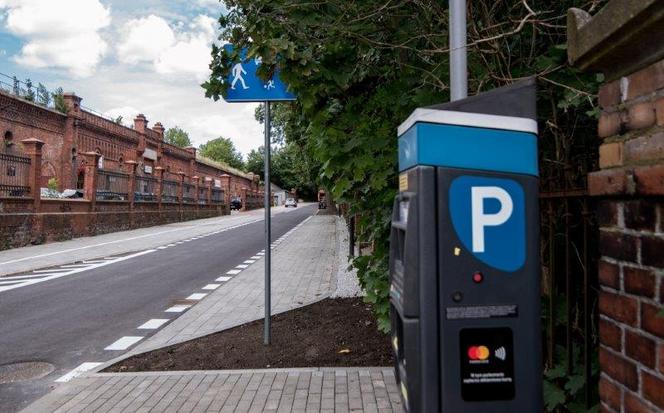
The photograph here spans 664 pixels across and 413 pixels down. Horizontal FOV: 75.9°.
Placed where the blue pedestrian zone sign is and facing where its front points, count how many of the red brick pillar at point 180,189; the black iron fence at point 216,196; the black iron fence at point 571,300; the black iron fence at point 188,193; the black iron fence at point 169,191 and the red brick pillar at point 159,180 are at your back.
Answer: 5

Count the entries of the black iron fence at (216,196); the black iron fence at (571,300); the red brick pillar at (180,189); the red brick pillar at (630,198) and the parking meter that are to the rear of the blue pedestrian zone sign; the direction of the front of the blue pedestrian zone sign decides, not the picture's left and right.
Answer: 2

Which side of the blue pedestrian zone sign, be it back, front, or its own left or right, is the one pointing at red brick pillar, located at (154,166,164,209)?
back

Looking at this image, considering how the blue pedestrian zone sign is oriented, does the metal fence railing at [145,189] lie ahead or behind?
behind

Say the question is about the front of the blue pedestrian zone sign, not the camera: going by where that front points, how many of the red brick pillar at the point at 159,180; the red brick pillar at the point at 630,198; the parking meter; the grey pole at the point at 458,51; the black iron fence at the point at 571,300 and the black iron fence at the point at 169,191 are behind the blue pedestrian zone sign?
2

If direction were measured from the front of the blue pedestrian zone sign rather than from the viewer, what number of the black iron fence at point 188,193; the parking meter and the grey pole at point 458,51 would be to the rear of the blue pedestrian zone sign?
1

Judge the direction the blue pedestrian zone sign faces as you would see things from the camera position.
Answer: facing the viewer

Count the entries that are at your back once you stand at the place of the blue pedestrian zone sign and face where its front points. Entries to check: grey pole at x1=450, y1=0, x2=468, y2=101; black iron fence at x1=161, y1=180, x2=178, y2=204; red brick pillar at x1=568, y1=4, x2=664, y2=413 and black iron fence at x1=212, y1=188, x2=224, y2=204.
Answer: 2

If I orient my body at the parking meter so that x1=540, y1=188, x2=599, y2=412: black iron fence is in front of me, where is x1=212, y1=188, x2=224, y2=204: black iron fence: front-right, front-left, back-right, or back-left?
front-left

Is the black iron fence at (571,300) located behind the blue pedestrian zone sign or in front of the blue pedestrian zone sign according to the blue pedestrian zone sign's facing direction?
in front

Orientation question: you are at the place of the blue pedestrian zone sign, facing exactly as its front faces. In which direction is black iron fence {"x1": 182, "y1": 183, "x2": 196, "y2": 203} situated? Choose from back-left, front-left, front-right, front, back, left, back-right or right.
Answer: back

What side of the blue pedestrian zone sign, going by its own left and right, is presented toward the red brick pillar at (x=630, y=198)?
front

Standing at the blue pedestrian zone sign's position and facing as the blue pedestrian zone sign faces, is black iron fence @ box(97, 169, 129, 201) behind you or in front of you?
behind

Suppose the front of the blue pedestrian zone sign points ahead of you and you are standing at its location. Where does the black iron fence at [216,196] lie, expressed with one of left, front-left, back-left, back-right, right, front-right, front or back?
back

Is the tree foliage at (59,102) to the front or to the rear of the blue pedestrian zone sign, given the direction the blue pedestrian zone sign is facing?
to the rear

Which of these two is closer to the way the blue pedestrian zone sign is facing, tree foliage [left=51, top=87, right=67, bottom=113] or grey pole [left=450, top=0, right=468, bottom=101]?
the grey pole

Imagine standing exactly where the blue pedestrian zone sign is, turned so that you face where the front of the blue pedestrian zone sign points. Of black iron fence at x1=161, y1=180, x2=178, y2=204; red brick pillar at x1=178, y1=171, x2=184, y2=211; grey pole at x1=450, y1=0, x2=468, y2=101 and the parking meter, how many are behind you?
2

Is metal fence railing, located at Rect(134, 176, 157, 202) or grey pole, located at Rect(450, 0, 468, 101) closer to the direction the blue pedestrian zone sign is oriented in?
the grey pole

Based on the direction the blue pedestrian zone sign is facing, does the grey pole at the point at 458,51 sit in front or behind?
in front
